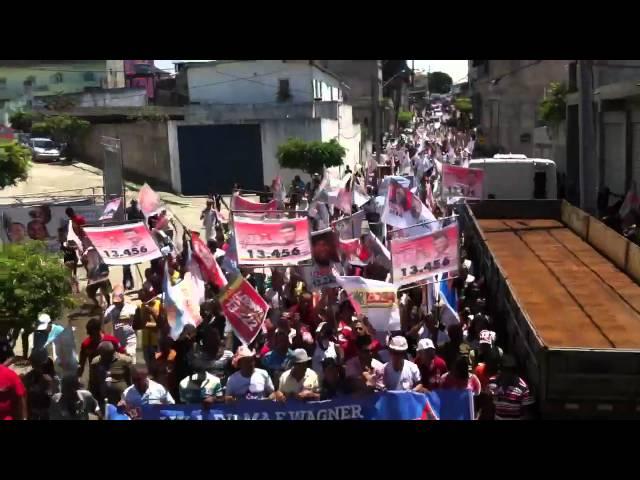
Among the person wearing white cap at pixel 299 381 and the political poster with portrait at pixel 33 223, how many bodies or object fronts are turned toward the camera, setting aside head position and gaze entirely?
2

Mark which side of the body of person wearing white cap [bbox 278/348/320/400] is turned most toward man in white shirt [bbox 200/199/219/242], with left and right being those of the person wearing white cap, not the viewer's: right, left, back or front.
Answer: back

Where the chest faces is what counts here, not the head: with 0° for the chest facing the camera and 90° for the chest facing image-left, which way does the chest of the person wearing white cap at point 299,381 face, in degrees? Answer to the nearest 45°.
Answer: approximately 0°

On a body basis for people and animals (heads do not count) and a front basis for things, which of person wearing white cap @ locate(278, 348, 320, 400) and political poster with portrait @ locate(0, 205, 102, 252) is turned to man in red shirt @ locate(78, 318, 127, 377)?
the political poster with portrait

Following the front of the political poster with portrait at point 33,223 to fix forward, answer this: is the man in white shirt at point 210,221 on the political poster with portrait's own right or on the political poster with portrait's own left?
on the political poster with portrait's own left

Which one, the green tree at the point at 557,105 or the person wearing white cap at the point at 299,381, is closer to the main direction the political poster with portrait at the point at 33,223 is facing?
the person wearing white cap
